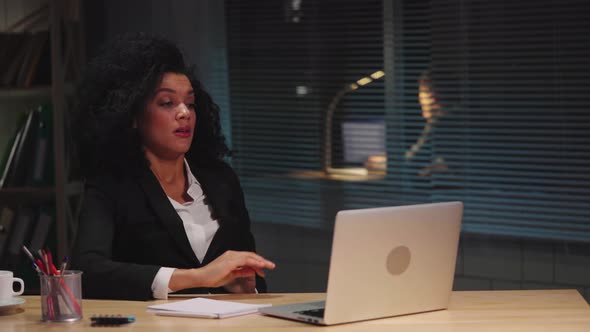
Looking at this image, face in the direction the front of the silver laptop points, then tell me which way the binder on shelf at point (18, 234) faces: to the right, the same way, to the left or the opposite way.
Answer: the opposite way

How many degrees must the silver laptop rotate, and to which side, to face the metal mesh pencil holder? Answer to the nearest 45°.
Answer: approximately 45° to its left

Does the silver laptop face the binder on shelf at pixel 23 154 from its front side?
yes

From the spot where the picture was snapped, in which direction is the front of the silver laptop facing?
facing away from the viewer and to the left of the viewer

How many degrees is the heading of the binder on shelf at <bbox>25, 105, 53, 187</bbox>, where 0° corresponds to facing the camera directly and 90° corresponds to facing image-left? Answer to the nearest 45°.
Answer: approximately 0°

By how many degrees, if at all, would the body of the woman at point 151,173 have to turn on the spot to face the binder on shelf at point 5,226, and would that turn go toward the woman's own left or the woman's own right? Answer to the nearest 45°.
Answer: approximately 180°
